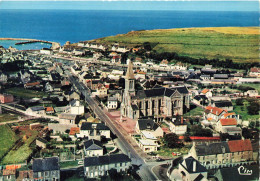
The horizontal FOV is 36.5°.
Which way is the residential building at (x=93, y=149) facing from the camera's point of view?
toward the camera

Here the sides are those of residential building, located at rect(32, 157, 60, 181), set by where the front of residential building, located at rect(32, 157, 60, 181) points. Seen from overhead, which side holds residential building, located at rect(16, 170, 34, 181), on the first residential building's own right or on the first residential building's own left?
on the first residential building's own right

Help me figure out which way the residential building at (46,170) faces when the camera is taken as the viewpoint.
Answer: facing the viewer

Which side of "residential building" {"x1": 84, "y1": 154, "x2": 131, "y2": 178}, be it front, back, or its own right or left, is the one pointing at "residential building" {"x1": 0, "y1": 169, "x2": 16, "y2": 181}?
right

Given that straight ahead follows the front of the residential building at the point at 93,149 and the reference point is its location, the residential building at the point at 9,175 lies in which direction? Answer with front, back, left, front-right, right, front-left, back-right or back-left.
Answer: front-right

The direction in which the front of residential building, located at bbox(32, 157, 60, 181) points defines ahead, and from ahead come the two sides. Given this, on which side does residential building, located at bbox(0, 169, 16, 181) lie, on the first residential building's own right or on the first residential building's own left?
on the first residential building's own right

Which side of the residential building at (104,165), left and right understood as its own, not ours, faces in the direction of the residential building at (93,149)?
back

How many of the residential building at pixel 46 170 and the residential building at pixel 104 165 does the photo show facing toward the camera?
2

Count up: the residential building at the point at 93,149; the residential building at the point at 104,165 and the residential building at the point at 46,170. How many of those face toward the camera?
3

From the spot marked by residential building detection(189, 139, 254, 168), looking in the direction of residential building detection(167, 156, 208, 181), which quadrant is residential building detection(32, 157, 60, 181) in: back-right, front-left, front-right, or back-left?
front-right

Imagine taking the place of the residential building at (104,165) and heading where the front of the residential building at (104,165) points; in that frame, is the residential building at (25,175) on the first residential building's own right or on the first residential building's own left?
on the first residential building's own right

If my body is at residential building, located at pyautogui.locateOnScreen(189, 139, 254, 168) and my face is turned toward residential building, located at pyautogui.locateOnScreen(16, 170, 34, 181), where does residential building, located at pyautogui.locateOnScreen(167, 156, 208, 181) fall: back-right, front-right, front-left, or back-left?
front-left

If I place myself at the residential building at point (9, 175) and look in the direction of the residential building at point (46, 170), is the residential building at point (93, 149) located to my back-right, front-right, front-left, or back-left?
front-left
